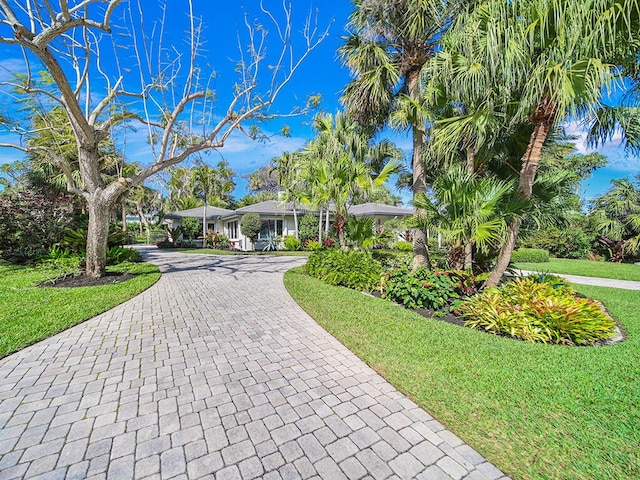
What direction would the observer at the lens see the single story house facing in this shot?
facing the viewer

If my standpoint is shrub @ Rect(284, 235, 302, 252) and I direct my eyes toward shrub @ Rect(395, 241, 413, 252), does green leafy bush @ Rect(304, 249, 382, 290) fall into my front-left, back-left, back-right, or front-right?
front-right

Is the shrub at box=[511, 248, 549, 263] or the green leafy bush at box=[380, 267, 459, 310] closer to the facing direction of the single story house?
the green leafy bush

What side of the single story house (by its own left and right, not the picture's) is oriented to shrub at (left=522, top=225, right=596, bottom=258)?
left

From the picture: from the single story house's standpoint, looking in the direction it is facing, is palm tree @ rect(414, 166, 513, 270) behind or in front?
in front

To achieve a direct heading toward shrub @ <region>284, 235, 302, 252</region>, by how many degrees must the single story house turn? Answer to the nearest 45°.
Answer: approximately 45° to its left

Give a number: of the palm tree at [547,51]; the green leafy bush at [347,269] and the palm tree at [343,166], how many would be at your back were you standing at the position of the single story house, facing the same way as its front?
0

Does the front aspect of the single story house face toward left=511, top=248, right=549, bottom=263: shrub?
no

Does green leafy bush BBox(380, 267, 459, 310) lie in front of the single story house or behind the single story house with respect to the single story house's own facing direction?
in front

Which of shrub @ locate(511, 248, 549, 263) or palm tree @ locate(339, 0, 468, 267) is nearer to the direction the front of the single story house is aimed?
the palm tree

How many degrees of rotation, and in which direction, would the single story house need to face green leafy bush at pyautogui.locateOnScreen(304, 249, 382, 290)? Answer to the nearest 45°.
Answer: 0° — it already faces it

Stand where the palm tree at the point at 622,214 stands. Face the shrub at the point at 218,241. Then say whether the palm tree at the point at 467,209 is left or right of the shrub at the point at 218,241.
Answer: left

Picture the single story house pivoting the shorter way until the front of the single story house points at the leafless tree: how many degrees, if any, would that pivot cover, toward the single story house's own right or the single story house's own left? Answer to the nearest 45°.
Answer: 0° — it already faces it
